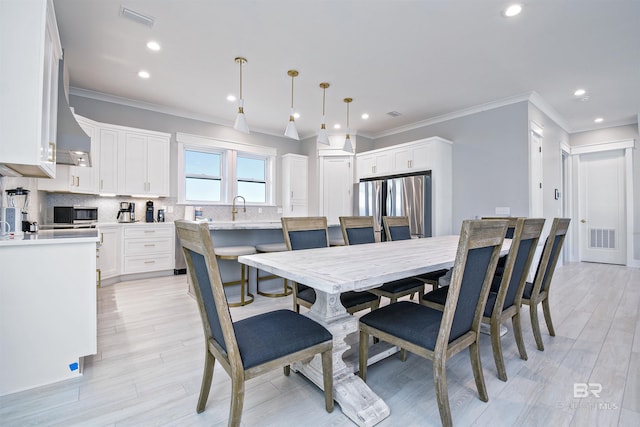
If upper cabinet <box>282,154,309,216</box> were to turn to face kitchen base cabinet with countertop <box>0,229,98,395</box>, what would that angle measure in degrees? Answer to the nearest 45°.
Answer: approximately 45° to its right

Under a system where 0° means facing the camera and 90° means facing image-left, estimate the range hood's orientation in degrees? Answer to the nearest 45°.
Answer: approximately 270°

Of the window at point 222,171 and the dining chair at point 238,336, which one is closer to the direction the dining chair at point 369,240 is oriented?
the dining chair

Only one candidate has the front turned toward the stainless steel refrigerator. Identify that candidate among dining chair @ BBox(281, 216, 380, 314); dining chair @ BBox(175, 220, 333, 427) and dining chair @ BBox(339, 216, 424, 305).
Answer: dining chair @ BBox(175, 220, 333, 427)

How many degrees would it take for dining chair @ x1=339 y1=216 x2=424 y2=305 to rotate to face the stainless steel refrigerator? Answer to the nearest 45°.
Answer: approximately 135° to its left

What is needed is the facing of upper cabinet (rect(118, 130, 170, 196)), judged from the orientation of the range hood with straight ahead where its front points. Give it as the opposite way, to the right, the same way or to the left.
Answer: to the right

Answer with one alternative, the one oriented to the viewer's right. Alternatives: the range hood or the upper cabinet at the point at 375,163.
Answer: the range hood

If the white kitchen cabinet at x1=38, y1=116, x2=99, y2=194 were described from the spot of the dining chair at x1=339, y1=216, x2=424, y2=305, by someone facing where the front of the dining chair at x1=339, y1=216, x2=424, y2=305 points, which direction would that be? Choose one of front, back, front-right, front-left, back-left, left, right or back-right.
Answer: back-right

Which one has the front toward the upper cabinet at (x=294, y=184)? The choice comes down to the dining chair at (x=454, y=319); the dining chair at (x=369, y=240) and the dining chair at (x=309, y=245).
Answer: the dining chair at (x=454, y=319)

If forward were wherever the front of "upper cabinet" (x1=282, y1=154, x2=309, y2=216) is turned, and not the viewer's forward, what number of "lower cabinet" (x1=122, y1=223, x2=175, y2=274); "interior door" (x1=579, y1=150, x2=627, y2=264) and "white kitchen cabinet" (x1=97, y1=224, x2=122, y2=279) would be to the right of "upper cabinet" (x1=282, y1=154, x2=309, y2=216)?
2
